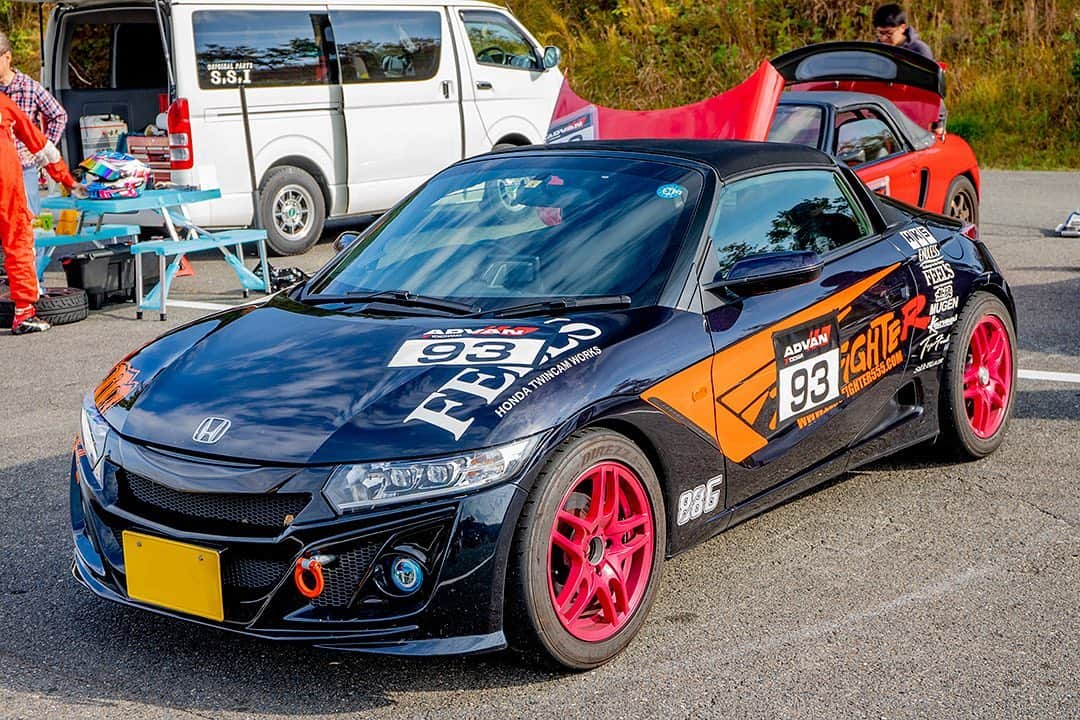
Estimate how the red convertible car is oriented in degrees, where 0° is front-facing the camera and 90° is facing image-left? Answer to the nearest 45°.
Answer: approximately 45°

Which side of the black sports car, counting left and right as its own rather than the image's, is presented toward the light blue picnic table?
right

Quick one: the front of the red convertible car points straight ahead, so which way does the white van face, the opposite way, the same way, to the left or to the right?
the opposite way

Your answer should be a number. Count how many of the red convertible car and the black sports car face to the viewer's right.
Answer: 0

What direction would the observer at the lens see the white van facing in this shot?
facing away from the viewer and to the right of the viewer

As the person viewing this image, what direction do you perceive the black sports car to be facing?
facing the viewer and to the left of the viewer

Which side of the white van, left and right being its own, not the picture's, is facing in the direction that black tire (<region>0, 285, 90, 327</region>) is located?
back
